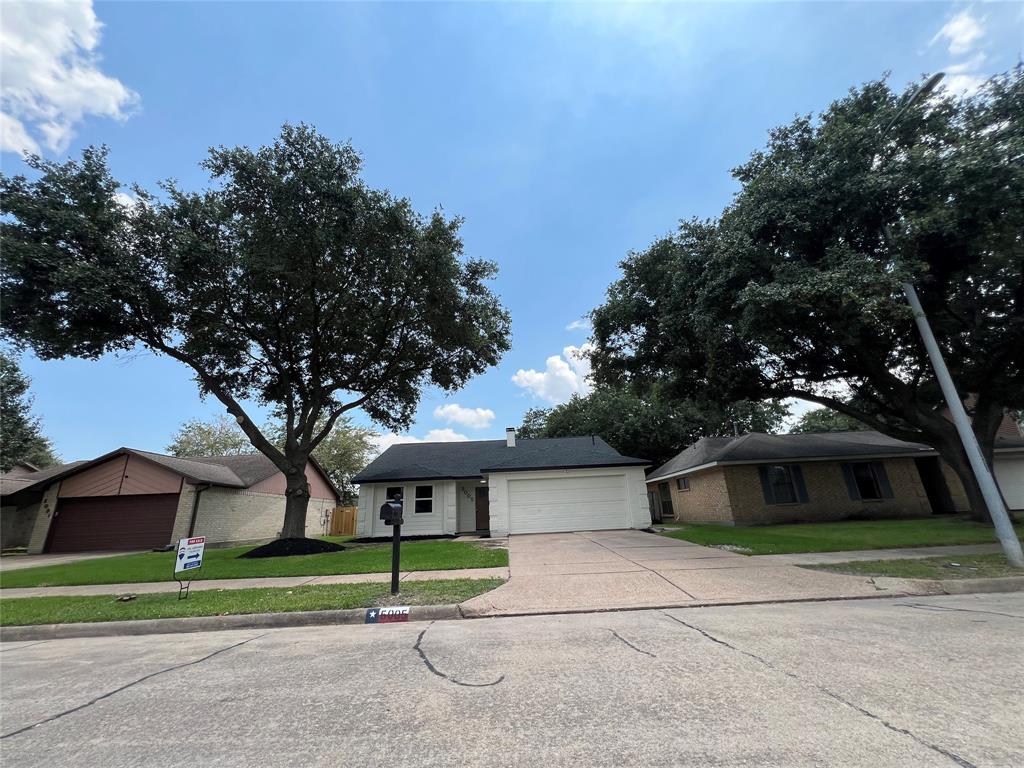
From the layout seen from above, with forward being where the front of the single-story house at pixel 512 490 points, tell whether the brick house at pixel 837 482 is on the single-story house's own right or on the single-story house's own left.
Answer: on the single-story house's own left

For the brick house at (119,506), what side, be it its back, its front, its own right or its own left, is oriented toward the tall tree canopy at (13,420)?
right

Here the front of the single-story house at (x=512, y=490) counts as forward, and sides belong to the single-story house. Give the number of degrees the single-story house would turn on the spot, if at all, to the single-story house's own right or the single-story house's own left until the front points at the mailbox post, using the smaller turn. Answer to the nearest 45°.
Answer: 0° — it already faces it

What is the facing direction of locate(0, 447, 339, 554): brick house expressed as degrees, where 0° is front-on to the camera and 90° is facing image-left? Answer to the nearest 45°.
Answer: approximately 45°

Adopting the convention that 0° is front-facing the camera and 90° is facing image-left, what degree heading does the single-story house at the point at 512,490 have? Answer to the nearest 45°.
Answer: approximately 0°

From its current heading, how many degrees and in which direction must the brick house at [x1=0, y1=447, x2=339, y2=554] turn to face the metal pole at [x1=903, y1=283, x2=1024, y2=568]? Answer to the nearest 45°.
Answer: approximately 90° to its left

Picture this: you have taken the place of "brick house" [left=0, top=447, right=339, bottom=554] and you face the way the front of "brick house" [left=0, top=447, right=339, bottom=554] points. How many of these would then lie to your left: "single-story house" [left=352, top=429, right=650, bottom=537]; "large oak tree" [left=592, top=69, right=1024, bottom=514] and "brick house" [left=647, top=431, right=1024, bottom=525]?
3

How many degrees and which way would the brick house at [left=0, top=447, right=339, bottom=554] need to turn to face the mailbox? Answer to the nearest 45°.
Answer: approximately 45° to its left
